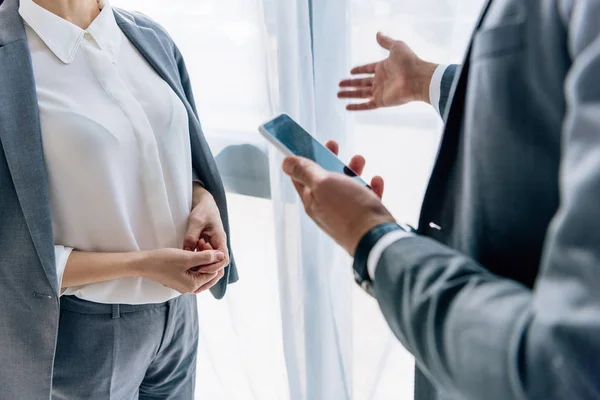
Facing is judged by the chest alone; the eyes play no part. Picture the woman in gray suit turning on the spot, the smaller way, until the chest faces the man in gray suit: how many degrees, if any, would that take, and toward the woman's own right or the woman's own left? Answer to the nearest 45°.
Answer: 0° — they already face them

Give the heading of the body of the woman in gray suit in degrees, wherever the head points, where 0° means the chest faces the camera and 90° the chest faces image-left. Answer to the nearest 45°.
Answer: approximately 315°
